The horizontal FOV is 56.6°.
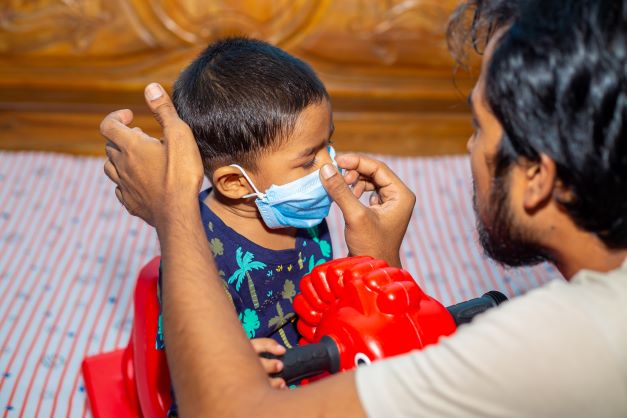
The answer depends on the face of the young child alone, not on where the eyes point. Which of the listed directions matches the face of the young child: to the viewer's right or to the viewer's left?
to the viewer's right

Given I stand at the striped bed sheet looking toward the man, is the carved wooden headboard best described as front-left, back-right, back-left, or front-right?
back-left

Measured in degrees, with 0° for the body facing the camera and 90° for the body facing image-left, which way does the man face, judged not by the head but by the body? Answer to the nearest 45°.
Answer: approximately 135°

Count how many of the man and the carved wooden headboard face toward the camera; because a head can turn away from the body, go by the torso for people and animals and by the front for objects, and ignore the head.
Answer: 1

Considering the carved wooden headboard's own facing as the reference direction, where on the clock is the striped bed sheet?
The striped bed sheet is roughly at 1 o'clock from the carved wooden headboard.

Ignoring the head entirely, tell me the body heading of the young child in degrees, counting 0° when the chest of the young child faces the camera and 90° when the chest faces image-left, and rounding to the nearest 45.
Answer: approximately 315°

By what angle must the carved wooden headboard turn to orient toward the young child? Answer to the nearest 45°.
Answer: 0° — it already faces them
